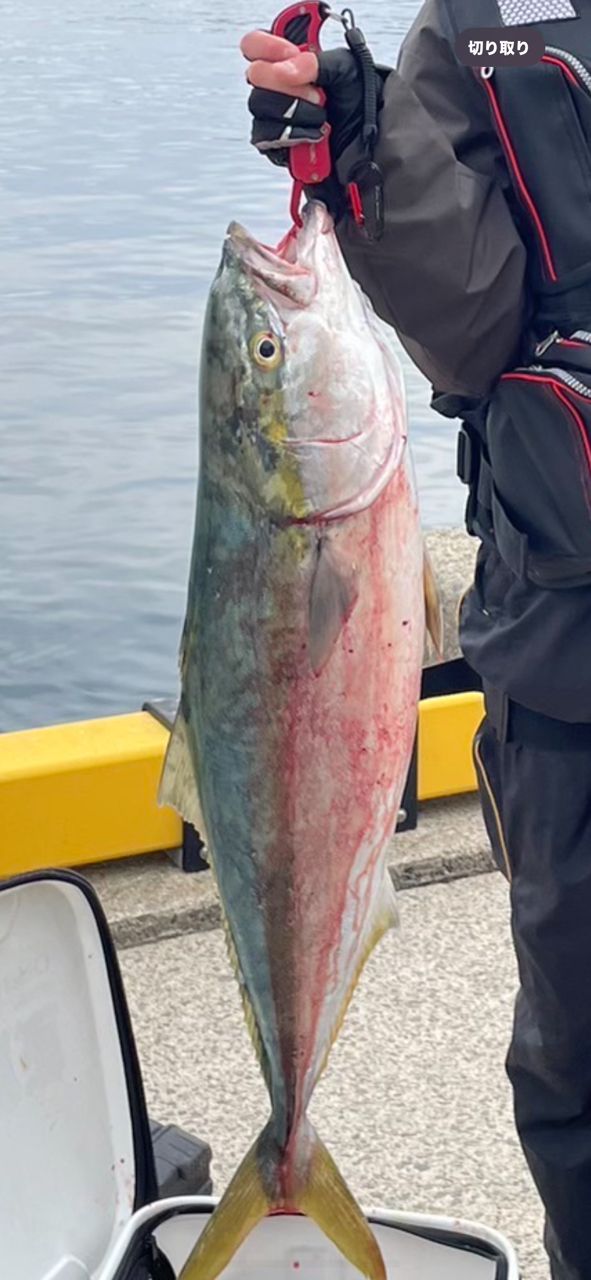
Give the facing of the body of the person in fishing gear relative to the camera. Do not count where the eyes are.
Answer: toward the camera

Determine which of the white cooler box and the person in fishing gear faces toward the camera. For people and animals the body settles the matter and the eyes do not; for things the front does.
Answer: the person in fishing gear

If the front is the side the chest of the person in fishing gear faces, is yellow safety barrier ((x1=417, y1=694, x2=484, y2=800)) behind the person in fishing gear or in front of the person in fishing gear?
behind

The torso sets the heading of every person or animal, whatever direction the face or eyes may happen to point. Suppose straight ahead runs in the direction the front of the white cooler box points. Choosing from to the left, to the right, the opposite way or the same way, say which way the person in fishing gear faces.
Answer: to the right

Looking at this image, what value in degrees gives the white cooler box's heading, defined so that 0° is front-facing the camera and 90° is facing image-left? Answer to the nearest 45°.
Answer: approximately 270°

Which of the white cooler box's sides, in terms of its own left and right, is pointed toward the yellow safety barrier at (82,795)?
left

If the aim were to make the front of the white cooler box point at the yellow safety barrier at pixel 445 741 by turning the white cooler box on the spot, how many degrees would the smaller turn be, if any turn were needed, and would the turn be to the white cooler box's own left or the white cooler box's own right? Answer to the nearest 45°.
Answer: approximately 90° to the white cooler box's own left

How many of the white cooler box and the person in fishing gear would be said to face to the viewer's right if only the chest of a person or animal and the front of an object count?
1
